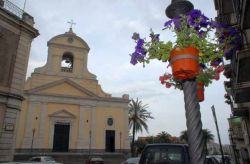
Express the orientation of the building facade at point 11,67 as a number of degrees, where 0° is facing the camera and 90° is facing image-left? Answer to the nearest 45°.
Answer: approximately 315°

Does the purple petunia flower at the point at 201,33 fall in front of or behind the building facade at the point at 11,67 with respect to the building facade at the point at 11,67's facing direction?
in front

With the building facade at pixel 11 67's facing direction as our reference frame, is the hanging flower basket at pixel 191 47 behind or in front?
in front

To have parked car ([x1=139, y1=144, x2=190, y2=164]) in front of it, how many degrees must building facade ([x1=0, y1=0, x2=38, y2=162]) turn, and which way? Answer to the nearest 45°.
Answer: approximately 45° to its right

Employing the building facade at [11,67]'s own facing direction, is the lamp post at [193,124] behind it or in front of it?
in front

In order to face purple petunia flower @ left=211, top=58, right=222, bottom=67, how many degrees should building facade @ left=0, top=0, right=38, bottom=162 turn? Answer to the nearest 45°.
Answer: approximately 45° to its right
